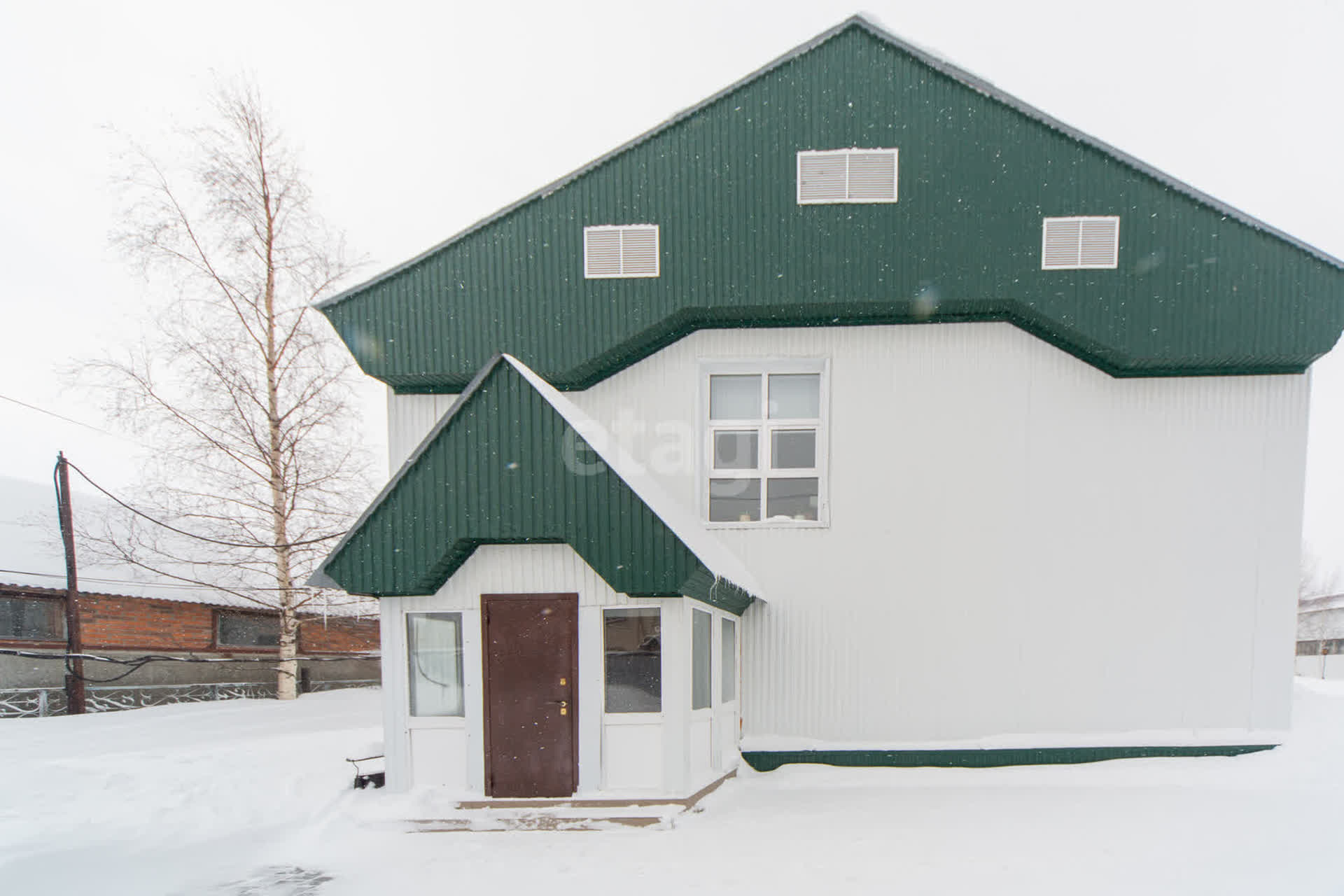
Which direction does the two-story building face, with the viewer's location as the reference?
facing the viewer
